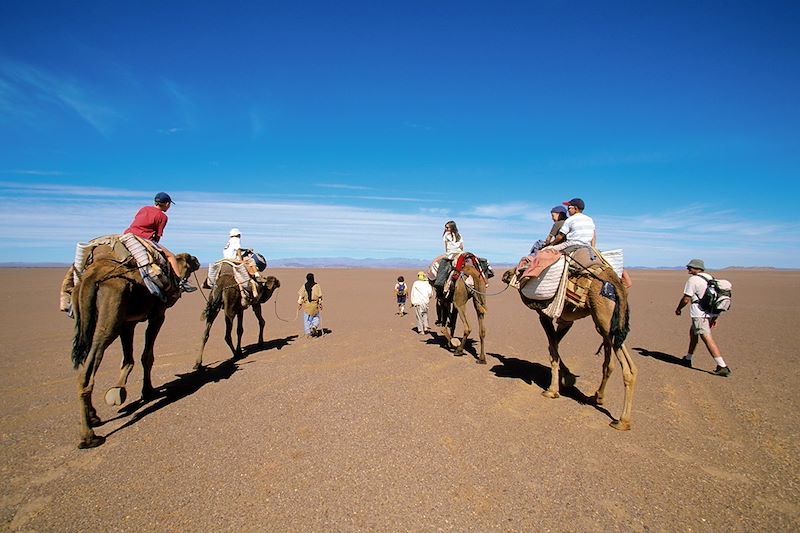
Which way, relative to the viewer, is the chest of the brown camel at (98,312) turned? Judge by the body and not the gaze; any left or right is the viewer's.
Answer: facing away from the viewer and to the right of the viewer

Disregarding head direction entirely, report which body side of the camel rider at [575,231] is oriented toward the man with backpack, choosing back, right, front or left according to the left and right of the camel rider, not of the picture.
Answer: right

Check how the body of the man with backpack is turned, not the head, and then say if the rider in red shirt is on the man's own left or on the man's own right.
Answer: on the man's own left

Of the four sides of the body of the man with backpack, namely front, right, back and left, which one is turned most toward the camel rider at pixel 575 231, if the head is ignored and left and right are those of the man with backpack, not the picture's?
left

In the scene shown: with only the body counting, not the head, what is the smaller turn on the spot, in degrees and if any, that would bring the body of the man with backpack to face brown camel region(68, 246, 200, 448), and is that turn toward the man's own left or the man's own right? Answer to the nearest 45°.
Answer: approximately 90° to the man's own left

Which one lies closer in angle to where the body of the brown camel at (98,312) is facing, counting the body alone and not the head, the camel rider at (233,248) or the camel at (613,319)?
the camel rider

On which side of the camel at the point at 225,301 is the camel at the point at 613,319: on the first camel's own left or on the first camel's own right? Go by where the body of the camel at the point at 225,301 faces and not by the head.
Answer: on the first camel's own right
